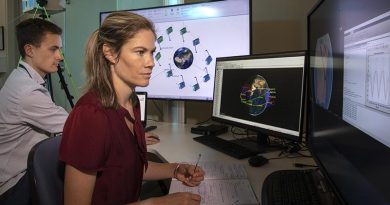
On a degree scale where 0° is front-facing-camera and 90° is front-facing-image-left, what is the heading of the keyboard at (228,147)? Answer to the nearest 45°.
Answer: approximately 45°

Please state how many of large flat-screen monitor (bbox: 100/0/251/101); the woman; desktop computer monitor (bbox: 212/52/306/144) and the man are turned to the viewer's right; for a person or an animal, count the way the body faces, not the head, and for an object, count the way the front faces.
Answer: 2

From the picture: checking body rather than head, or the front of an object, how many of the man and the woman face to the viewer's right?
2

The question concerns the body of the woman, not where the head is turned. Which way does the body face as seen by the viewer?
to the viewer's right

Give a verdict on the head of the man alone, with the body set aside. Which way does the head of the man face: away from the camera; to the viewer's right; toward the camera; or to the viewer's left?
to the viewer's right

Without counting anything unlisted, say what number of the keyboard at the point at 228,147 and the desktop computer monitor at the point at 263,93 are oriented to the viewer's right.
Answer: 0

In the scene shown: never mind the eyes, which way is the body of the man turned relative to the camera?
to the viewer's right
